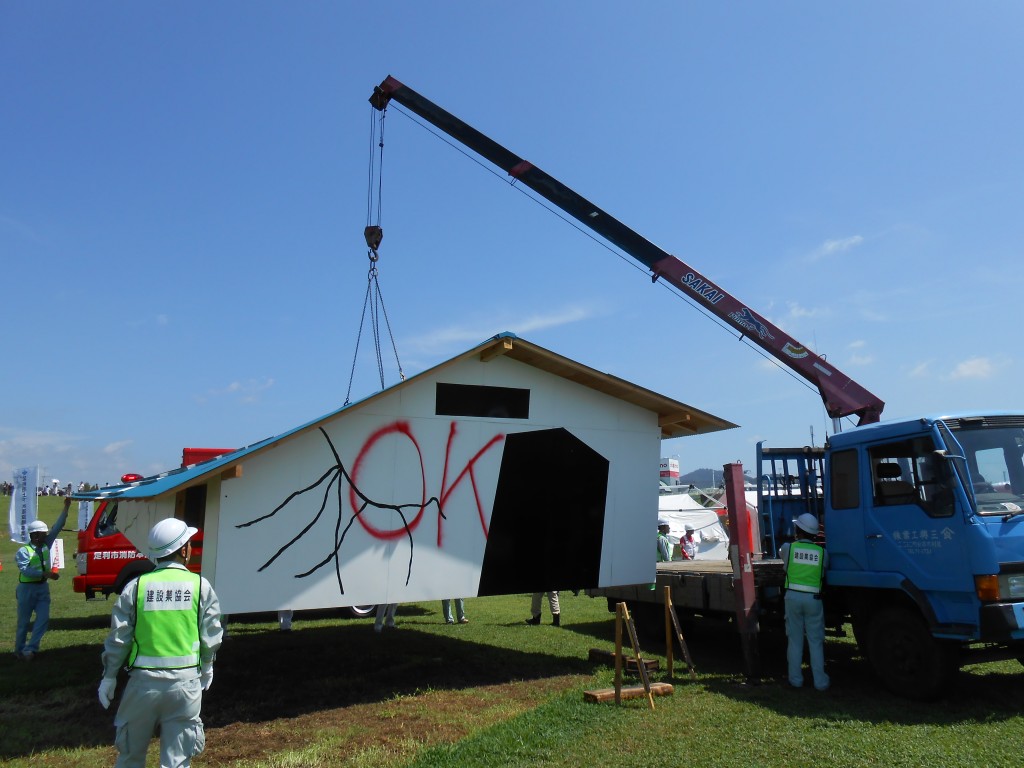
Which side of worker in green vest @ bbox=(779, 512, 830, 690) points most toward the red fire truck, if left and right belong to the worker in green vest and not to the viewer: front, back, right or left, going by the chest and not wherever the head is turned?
left

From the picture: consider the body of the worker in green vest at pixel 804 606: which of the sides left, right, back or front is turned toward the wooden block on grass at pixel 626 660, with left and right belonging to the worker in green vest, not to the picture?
left

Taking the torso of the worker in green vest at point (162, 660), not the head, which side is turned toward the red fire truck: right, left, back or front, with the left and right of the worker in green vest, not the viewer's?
front

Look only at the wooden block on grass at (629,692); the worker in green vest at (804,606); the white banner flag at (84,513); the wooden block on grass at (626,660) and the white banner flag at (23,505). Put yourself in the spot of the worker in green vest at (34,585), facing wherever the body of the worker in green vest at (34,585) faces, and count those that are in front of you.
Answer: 3

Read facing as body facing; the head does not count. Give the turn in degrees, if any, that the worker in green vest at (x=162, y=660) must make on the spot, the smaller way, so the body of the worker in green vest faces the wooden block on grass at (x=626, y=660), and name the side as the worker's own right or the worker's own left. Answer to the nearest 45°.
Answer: approximately 45° to the worker's own right

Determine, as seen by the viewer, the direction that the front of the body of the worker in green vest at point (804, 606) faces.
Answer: away from the camera

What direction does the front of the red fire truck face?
to the viewer's left

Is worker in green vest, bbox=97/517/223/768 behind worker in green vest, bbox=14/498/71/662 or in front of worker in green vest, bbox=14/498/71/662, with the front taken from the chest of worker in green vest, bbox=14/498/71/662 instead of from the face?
in front

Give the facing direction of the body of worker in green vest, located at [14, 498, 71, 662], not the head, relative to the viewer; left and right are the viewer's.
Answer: facing the viewer and to the right of the viewer

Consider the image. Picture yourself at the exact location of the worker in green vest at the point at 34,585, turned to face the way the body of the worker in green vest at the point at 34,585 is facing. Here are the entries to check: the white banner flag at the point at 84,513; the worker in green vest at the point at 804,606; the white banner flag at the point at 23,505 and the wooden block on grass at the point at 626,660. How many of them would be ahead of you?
2

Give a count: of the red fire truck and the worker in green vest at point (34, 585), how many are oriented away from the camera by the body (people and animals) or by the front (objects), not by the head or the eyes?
0

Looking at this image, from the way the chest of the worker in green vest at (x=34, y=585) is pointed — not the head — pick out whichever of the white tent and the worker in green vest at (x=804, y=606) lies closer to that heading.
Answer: the worker in green vest

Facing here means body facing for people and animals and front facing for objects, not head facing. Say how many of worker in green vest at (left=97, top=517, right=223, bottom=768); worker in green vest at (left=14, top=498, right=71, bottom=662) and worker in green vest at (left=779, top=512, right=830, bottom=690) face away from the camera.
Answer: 2

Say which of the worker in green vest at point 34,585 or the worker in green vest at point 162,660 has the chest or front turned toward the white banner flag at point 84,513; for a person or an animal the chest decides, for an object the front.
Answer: the worker in green vest at point 162,660

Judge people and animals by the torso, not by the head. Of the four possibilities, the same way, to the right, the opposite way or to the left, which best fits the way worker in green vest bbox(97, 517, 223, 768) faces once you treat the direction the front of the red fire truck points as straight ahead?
to the right

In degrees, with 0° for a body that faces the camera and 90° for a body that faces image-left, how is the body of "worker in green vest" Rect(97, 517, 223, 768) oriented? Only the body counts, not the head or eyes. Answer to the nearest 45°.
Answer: approximately 180°

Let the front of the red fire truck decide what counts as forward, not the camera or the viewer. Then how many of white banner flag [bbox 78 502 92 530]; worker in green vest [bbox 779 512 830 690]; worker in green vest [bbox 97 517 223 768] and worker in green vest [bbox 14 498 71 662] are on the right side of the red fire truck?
1
